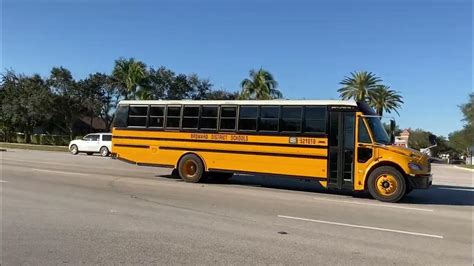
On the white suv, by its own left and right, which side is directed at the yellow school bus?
left

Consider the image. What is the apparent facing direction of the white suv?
to the viewer's left
